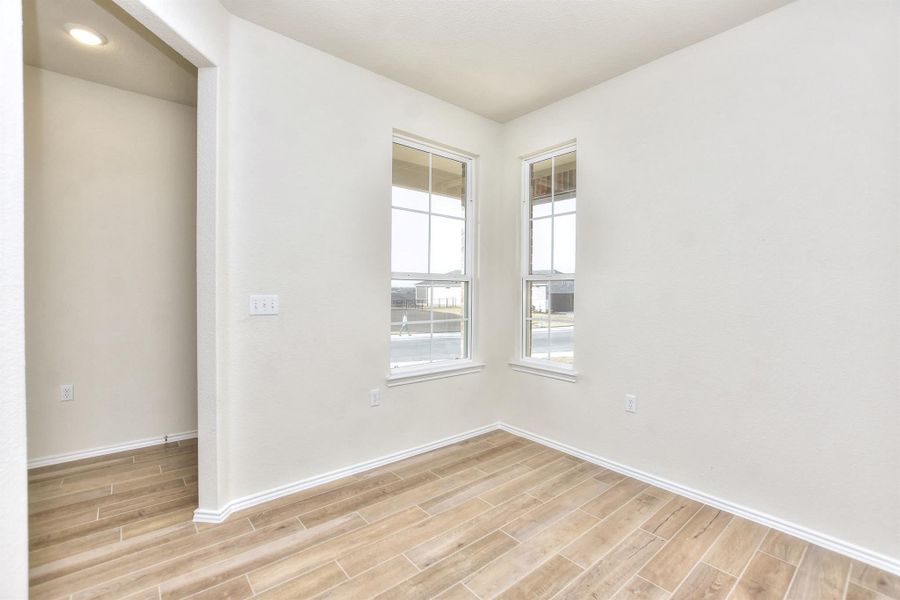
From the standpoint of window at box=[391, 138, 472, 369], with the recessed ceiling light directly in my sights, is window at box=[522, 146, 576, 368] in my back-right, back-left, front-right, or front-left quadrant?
back-left

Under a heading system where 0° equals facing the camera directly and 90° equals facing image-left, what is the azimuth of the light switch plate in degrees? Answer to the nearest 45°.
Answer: approximately 0°

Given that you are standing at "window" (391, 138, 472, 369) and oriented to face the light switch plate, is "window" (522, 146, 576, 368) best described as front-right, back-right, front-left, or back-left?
back-left

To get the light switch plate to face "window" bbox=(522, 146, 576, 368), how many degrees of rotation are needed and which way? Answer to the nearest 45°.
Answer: approximately 90° to its left

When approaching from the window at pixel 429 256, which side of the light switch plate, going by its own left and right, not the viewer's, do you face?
left
